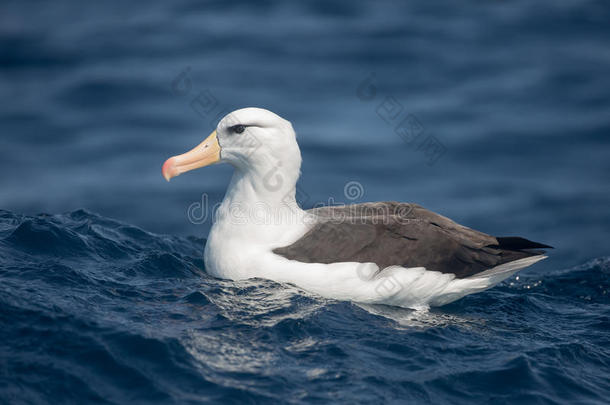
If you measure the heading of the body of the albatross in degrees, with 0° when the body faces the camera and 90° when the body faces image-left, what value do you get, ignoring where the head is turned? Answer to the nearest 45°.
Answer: approximately 90°
